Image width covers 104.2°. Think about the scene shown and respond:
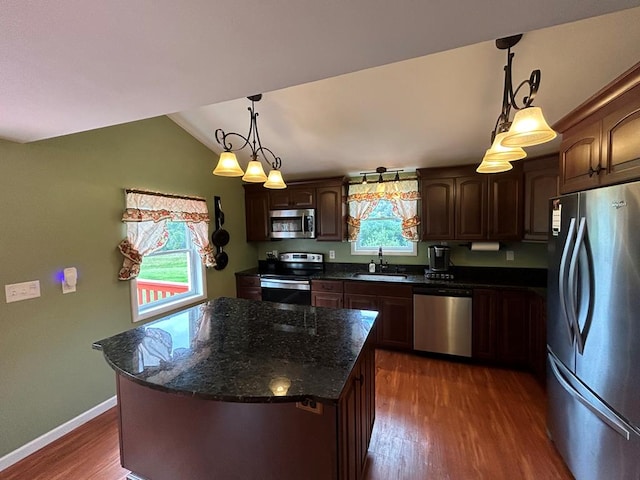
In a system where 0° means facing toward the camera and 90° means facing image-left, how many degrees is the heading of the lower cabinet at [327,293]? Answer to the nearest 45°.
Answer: approximately 0°

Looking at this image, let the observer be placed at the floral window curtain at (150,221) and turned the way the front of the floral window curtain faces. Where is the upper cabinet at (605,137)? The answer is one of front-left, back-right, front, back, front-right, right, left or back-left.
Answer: front

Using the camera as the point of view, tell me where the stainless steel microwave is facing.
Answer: facing the viewer

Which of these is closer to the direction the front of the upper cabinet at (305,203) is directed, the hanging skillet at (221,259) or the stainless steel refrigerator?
the stainless steel refrigerator

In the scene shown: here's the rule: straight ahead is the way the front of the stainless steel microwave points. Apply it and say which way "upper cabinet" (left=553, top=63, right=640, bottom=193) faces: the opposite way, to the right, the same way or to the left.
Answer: to the right

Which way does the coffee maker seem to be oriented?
toward the camera

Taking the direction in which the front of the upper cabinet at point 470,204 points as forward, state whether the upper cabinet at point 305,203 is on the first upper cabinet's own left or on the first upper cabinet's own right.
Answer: on the first upper cabinet's own right

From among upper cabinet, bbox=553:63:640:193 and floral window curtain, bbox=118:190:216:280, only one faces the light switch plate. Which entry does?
the upper cabinet

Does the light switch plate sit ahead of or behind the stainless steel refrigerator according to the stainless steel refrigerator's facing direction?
ahead

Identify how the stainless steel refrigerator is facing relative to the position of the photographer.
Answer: facing the viewer and to the left of the viewer

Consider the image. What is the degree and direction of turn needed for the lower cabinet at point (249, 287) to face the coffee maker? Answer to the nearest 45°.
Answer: approximately 45° to its left

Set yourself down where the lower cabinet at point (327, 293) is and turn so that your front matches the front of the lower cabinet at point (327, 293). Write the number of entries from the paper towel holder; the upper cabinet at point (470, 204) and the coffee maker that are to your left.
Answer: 3

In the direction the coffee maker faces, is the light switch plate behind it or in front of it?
in front

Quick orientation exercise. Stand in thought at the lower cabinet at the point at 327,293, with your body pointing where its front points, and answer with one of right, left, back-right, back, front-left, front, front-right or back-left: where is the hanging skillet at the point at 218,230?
right

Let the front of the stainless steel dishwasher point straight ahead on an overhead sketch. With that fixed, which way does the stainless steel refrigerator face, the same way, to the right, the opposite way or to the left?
to the right

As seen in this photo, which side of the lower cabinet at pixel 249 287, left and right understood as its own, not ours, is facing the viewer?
front
